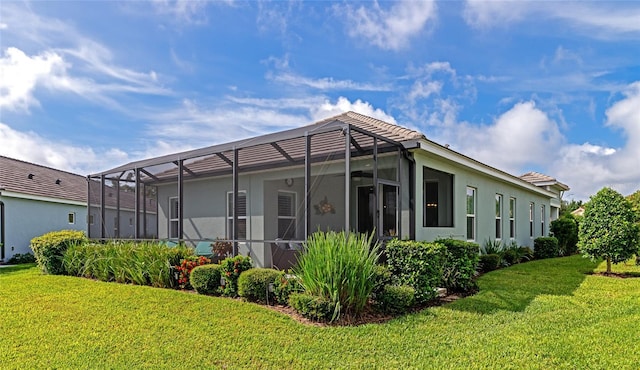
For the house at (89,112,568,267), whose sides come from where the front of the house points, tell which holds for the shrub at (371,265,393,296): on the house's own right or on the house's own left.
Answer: on the house's own right

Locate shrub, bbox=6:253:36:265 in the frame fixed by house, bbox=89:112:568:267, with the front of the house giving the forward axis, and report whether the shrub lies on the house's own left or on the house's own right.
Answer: on the house's own left

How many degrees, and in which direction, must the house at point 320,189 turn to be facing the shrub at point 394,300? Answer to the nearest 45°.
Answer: approximately 135° to its right

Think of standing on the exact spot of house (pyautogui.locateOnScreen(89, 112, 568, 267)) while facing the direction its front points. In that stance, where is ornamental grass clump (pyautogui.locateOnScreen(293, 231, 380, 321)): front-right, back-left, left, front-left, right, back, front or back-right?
back-right

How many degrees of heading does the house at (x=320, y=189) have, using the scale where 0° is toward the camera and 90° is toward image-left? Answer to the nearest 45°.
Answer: approximately 225°

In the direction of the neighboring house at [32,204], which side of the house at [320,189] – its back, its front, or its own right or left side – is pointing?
left
